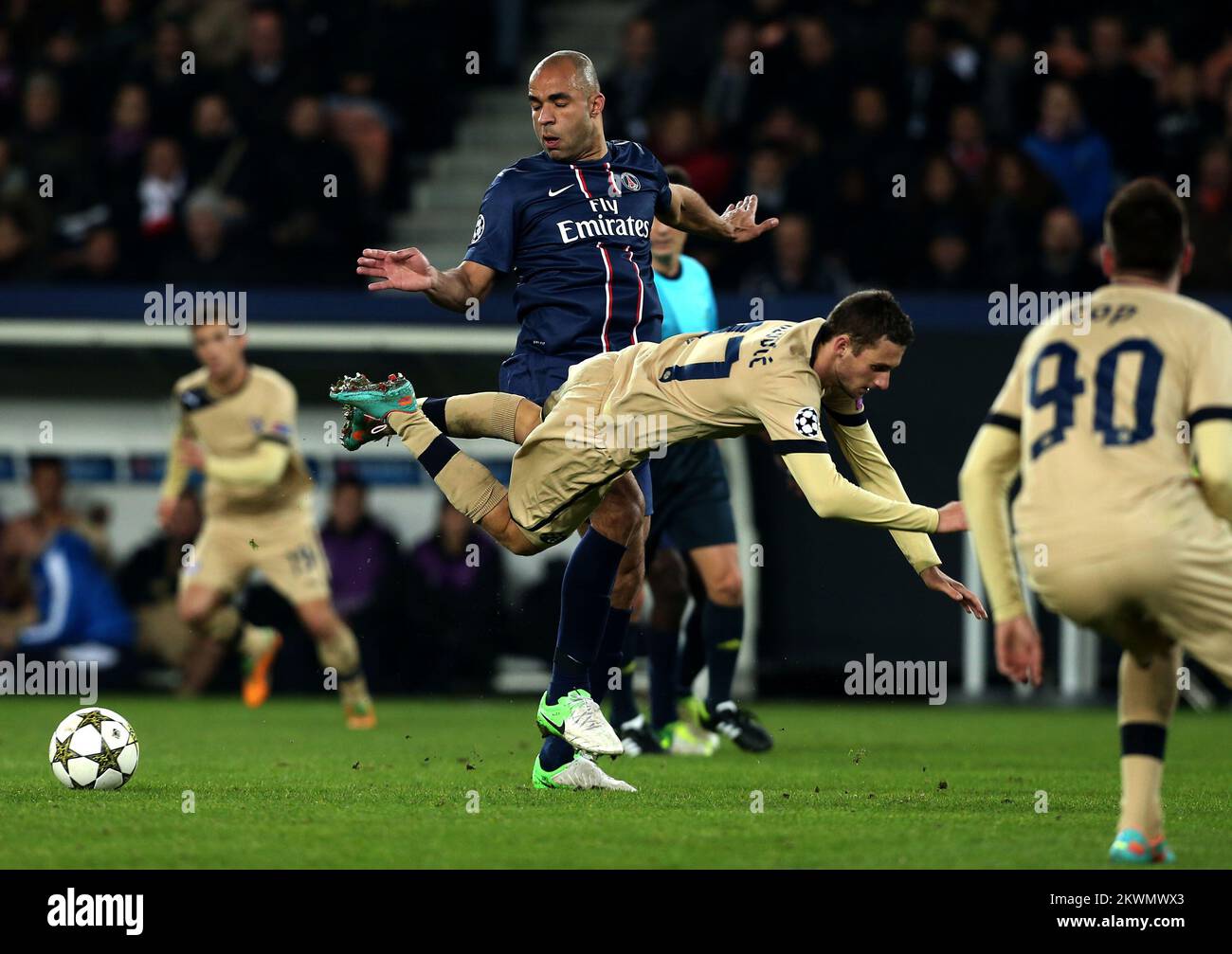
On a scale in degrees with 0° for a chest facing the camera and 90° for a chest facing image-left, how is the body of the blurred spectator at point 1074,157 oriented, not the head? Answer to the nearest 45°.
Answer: approximately 0°

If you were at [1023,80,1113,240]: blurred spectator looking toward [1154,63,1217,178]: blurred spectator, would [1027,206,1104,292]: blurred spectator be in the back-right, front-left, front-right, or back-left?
back-right

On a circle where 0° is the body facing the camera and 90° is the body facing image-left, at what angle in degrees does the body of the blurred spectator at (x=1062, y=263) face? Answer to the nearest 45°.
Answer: approximately 0°

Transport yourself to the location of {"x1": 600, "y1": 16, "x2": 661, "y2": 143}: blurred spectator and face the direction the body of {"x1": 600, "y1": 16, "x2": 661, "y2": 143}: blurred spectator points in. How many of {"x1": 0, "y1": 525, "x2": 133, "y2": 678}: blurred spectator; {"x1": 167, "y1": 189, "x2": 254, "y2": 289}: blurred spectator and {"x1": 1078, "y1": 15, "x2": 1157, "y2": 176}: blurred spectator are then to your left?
1

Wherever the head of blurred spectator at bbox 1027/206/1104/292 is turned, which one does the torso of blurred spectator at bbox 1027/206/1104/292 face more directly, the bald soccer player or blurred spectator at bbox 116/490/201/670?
the bald soccer player

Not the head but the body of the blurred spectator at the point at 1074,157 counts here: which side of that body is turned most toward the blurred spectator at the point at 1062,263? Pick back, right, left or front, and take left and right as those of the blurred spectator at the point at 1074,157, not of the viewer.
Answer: front
